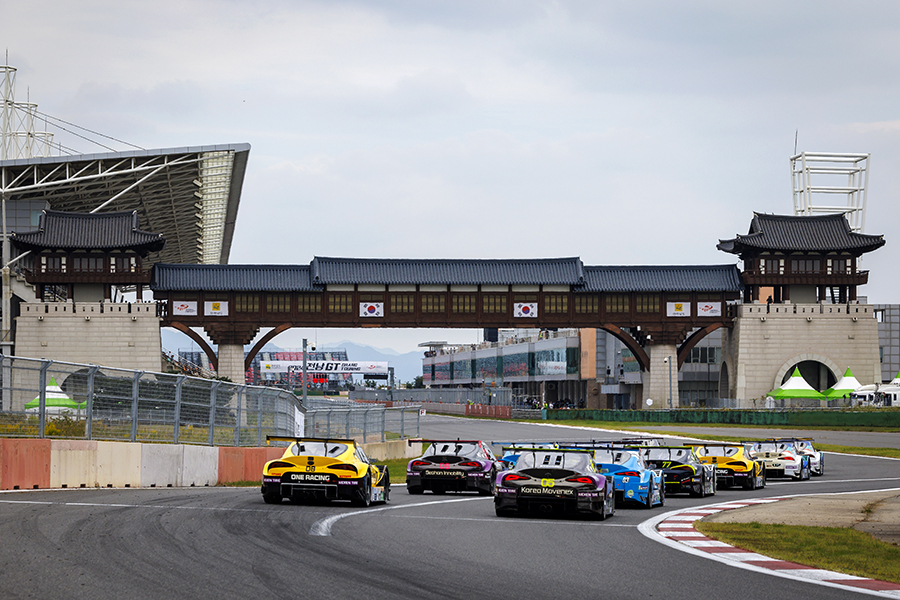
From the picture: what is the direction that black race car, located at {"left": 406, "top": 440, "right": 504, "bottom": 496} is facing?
away from the camera

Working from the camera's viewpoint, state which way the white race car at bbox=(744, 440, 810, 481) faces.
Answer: facing away from the viewer

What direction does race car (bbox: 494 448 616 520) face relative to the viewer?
away from the camera

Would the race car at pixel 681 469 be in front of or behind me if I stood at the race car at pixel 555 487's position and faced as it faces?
in front

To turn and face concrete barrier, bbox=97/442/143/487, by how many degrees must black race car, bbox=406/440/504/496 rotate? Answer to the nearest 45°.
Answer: approximately 135° to its left

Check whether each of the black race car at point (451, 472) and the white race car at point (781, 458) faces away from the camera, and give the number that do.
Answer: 2

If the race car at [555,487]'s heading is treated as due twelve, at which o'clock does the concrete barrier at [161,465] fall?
The concrete barrier is roughly at 10 o'clock from the race car.

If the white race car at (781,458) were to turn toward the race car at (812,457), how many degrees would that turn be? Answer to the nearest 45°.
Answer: approximately 45° to its right

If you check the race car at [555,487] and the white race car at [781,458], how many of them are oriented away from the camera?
2

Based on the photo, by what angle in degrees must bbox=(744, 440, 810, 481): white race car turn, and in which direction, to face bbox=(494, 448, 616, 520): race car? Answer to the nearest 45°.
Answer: approximately 180°

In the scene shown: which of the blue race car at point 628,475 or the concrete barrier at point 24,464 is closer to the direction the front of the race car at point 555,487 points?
the blue race car
